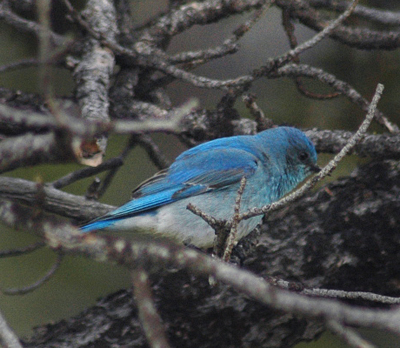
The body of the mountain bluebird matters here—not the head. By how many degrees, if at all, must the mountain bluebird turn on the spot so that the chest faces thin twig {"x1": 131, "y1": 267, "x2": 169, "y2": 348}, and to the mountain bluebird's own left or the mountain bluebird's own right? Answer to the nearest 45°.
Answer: approximately 90° to the mountain bluebird's own right

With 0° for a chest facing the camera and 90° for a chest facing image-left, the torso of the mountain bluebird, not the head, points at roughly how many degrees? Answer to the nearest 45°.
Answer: approximately 270°

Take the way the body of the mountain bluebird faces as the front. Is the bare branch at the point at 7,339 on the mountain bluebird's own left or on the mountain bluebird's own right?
on the mountain bluebird's own right
